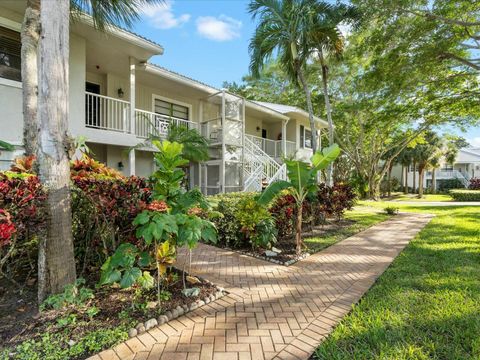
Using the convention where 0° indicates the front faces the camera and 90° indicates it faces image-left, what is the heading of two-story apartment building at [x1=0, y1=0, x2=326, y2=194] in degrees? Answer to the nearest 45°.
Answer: approximately 315°

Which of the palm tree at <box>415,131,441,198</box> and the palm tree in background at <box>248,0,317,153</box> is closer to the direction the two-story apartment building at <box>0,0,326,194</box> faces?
the palm tree in background
